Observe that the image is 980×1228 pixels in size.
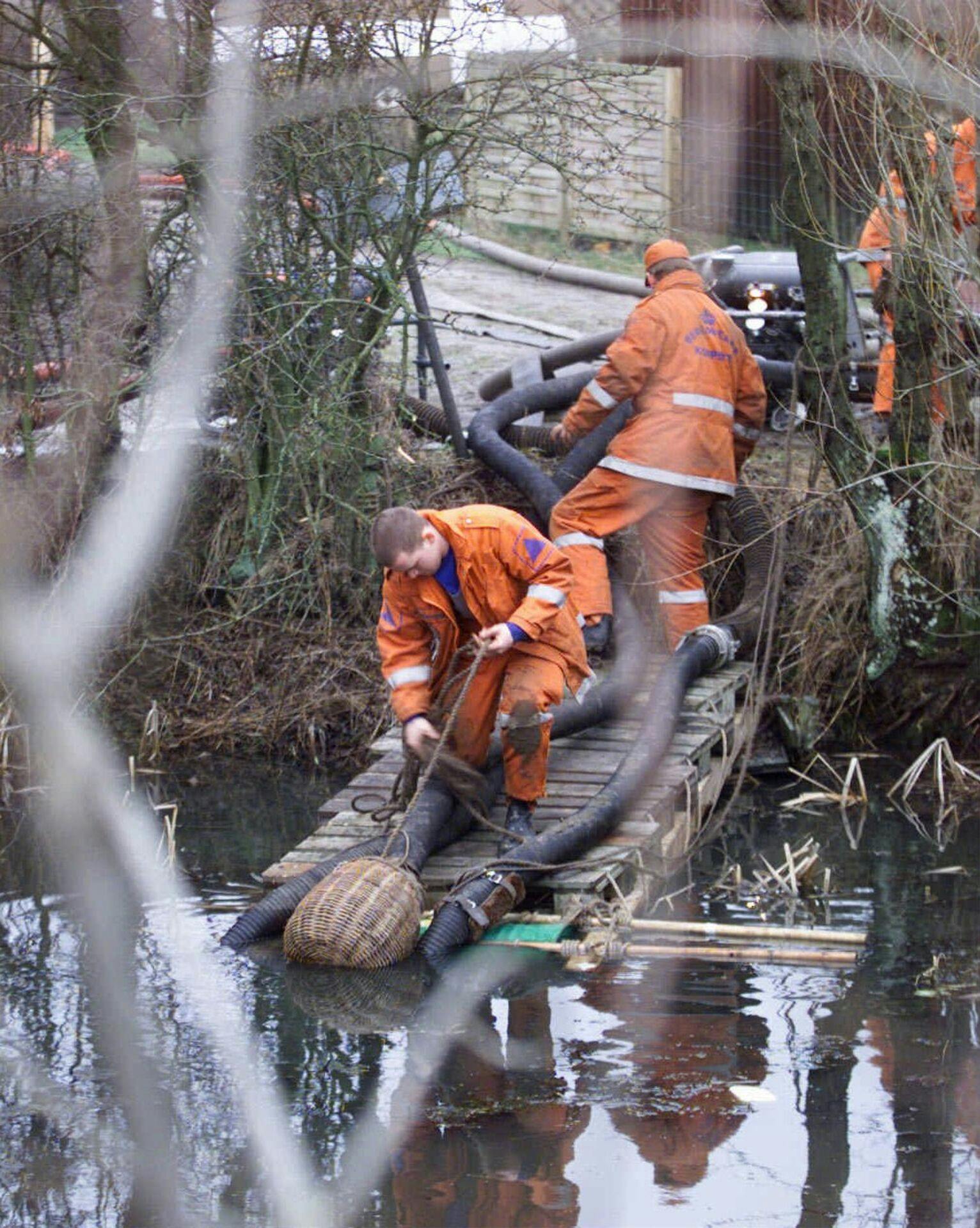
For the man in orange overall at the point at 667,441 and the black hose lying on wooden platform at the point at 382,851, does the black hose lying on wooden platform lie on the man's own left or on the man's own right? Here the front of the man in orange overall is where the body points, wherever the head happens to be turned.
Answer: on the man's own left

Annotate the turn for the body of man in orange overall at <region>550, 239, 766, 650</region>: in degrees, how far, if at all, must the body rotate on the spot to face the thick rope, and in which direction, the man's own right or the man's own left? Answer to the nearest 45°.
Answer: approximately 135° to the man's own left

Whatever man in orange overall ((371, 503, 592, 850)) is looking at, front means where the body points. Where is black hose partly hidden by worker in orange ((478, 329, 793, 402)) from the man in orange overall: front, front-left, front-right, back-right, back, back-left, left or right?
back-right

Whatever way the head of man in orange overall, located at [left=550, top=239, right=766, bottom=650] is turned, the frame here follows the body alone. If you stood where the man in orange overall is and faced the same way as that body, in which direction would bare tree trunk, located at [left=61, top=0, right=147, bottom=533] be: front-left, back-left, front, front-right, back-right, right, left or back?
front-left

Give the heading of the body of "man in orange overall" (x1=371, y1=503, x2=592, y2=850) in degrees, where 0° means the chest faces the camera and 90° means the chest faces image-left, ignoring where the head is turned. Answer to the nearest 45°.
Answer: approximately 45°

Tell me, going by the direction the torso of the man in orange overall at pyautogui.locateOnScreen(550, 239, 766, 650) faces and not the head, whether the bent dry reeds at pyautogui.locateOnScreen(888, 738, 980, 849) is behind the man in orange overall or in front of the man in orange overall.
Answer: behind

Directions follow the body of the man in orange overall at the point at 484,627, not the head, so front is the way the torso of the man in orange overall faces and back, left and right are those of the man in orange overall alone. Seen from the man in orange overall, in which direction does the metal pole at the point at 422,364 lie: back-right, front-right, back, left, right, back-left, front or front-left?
back-right

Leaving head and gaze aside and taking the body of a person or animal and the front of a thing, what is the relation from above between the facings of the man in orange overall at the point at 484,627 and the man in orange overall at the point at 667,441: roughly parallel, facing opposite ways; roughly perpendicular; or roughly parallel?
roughly perpendicular

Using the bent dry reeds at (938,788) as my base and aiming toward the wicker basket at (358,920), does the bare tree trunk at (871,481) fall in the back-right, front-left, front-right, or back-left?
back-right

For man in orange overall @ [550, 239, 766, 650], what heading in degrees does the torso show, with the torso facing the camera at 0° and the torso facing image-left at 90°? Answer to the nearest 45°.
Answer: approximately 135°
